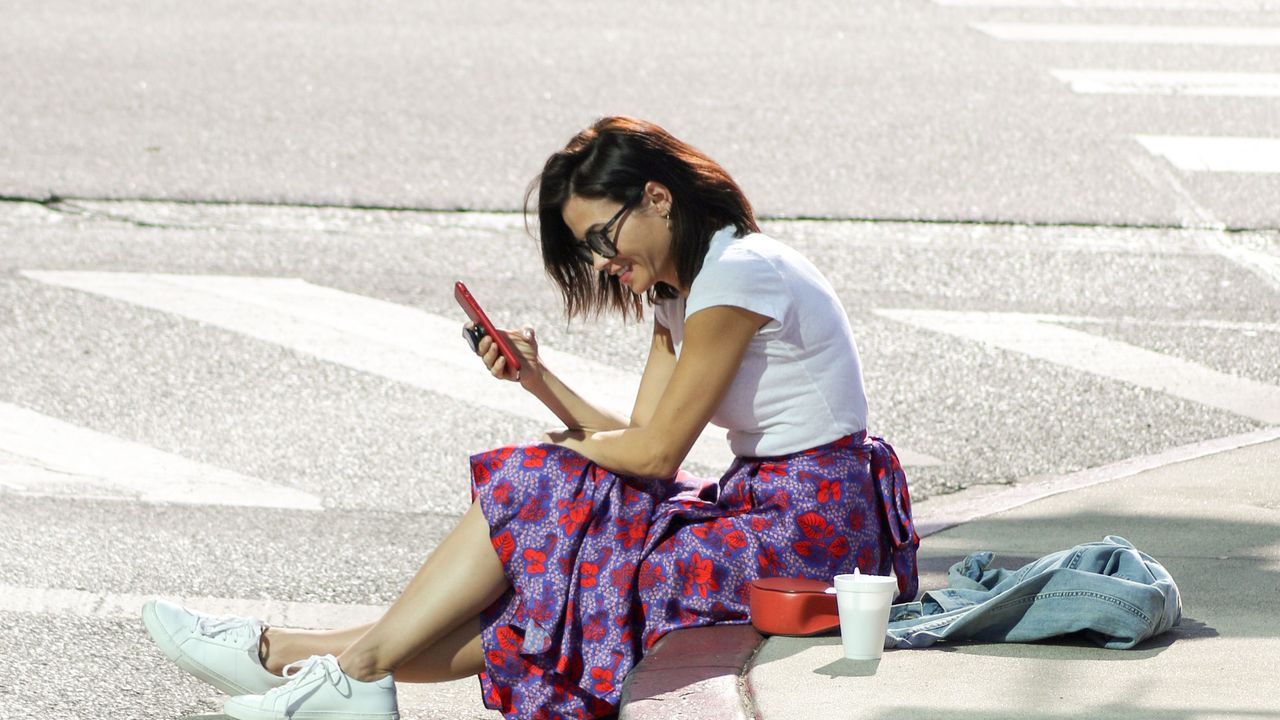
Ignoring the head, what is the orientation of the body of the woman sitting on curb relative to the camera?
to the viewer's left

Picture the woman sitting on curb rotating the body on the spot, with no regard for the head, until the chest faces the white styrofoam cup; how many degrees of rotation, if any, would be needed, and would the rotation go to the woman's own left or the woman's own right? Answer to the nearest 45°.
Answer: approximately 135° to the woman's own left

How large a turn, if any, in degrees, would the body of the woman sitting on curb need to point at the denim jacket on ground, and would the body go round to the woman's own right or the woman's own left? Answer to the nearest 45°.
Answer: approximately 180°
